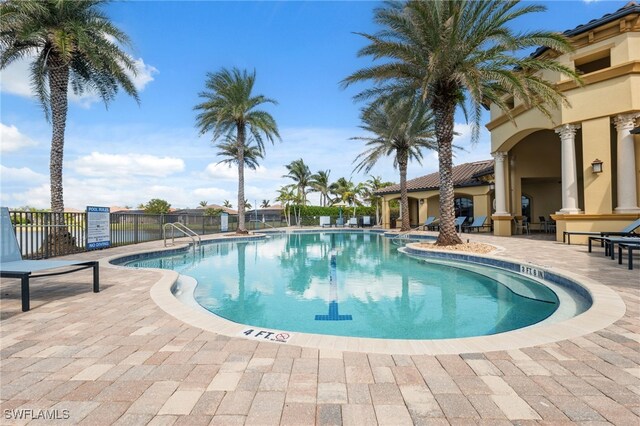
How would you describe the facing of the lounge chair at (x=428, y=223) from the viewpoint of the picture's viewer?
facing the viewer and to the left of the viewer

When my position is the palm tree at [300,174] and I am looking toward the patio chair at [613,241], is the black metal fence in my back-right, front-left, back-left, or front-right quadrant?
front-right

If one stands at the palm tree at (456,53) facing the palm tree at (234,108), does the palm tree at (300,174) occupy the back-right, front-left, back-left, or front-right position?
front-right

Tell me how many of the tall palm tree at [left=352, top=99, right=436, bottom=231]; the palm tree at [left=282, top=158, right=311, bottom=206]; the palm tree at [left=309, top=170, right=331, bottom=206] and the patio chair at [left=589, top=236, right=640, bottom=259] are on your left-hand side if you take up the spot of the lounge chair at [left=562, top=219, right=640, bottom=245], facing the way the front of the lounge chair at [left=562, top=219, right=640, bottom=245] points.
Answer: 1

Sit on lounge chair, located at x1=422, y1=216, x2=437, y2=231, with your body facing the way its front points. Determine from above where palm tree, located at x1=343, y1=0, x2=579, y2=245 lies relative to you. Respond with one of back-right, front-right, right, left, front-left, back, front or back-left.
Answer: front-left

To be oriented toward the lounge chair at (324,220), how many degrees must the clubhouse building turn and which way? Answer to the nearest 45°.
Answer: approximately 90° to its right

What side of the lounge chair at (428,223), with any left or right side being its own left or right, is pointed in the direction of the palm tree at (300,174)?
right

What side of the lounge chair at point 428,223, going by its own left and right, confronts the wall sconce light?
left

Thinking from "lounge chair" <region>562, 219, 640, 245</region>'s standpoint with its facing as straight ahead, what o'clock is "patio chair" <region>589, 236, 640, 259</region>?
The patio chair is roughly at 9 o'clock from the lounge chair.

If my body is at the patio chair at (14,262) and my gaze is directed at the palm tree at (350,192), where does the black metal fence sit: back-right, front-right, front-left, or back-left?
front-left

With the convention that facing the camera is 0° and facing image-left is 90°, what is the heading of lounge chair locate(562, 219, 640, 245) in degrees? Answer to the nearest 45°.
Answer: approximately 90°

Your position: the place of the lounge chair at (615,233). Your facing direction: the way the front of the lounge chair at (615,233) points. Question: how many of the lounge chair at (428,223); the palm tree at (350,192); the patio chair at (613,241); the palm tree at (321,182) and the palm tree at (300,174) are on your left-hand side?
1

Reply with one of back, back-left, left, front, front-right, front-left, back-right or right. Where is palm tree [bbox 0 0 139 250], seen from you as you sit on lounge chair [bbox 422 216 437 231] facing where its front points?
front

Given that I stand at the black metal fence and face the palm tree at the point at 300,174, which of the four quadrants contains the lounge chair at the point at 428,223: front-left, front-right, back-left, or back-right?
front-right

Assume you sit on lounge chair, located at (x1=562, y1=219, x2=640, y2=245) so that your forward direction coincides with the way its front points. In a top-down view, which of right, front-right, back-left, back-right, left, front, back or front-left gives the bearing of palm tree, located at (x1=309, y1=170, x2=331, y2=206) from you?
front-right

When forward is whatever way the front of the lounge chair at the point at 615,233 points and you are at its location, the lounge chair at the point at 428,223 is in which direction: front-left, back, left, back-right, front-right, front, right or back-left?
front-right
